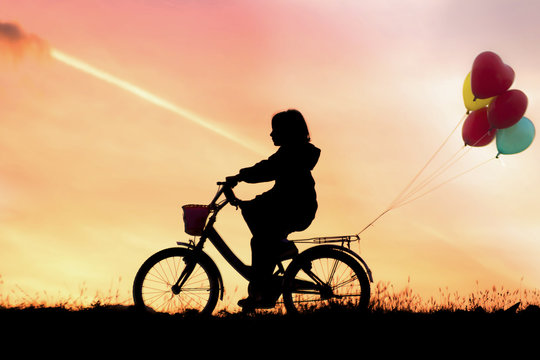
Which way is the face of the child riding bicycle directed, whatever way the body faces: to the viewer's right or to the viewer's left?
to the viewer's left

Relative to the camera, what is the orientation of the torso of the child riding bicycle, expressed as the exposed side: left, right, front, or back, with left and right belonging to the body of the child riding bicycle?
left

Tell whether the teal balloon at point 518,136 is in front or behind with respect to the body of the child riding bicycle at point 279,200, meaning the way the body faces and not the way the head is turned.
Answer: behind

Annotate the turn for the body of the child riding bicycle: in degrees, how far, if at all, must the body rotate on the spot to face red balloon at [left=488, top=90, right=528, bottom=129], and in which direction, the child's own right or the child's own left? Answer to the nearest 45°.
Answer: approximately 135° to the child's own right

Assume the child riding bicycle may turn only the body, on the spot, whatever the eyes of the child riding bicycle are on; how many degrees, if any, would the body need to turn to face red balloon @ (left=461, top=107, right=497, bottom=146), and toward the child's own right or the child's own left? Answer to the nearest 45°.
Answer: approximately 135° to the child's own right

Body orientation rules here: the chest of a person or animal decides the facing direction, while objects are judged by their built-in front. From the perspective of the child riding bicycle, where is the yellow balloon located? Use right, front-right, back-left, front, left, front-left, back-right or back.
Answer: back-right
